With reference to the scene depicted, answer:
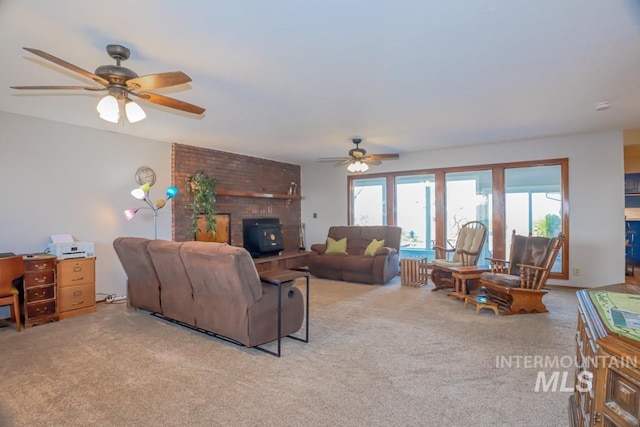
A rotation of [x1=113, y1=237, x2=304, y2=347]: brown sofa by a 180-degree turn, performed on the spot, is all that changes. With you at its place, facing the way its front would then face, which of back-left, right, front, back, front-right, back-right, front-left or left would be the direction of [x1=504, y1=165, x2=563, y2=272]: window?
back-left

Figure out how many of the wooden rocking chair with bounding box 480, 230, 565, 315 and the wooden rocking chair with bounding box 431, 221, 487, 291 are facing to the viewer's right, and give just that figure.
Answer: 0

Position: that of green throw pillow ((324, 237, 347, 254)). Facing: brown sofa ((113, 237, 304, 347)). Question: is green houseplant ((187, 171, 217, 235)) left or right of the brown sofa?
right

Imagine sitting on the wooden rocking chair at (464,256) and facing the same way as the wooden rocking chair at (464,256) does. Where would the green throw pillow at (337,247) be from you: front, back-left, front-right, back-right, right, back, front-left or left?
front-right

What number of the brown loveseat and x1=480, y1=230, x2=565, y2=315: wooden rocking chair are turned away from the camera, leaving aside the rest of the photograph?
0

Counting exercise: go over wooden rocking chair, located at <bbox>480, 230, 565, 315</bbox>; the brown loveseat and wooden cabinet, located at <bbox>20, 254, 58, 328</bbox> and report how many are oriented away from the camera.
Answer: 0

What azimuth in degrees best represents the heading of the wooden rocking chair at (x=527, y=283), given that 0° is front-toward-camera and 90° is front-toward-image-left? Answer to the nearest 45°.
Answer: approximately 45°

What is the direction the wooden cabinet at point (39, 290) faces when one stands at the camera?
facing the viewer and to the right of the viewer

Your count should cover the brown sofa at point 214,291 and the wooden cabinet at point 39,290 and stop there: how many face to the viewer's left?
0

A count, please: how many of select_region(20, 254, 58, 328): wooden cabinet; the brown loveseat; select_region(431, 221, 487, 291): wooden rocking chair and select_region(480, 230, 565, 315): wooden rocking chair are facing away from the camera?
0

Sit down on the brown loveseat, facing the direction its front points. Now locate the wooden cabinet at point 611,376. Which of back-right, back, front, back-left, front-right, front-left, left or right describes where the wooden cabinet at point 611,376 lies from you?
front-left

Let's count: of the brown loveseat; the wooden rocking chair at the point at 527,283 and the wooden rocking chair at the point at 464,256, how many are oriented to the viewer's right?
0

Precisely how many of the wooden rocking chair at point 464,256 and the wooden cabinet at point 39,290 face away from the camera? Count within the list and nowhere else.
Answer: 0

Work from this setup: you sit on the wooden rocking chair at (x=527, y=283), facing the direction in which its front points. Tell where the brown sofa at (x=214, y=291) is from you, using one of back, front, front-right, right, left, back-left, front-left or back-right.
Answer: front

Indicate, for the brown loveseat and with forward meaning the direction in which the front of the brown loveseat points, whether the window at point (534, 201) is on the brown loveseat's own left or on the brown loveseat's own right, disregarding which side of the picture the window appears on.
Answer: on the brown loveseat's own left
